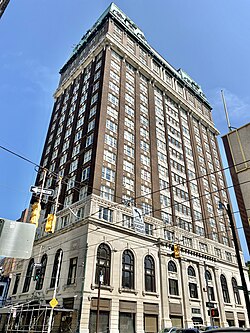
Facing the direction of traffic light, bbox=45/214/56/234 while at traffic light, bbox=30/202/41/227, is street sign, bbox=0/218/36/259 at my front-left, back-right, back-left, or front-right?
back-right

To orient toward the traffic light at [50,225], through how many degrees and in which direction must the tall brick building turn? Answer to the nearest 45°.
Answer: approximately 45° to its right
